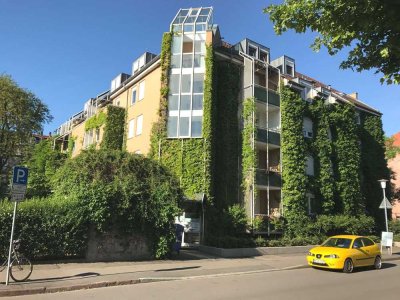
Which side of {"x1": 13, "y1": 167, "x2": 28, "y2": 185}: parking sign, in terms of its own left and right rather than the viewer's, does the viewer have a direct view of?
front

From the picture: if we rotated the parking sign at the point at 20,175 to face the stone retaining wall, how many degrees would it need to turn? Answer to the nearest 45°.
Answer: approximately 135° to its left

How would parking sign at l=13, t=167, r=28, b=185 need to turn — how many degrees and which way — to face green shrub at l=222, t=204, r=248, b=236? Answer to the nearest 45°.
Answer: approximately 135° to its left

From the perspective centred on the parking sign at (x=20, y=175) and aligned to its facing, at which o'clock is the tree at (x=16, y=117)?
The tree is roughly at 6 o'clock from the parking sign.

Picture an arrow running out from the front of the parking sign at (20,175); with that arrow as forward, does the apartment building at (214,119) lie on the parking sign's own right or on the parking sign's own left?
on the parking sign's own left

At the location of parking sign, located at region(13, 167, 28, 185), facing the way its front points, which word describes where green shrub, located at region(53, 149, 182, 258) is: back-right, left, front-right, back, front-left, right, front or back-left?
back-left
